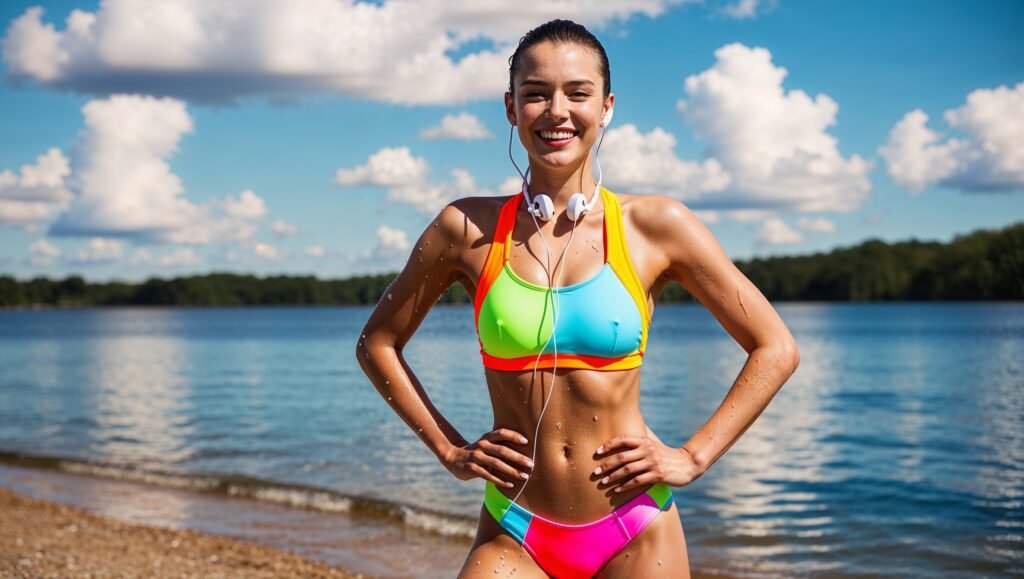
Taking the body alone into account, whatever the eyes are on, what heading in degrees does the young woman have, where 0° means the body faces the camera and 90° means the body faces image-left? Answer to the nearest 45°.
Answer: approximately 0°
